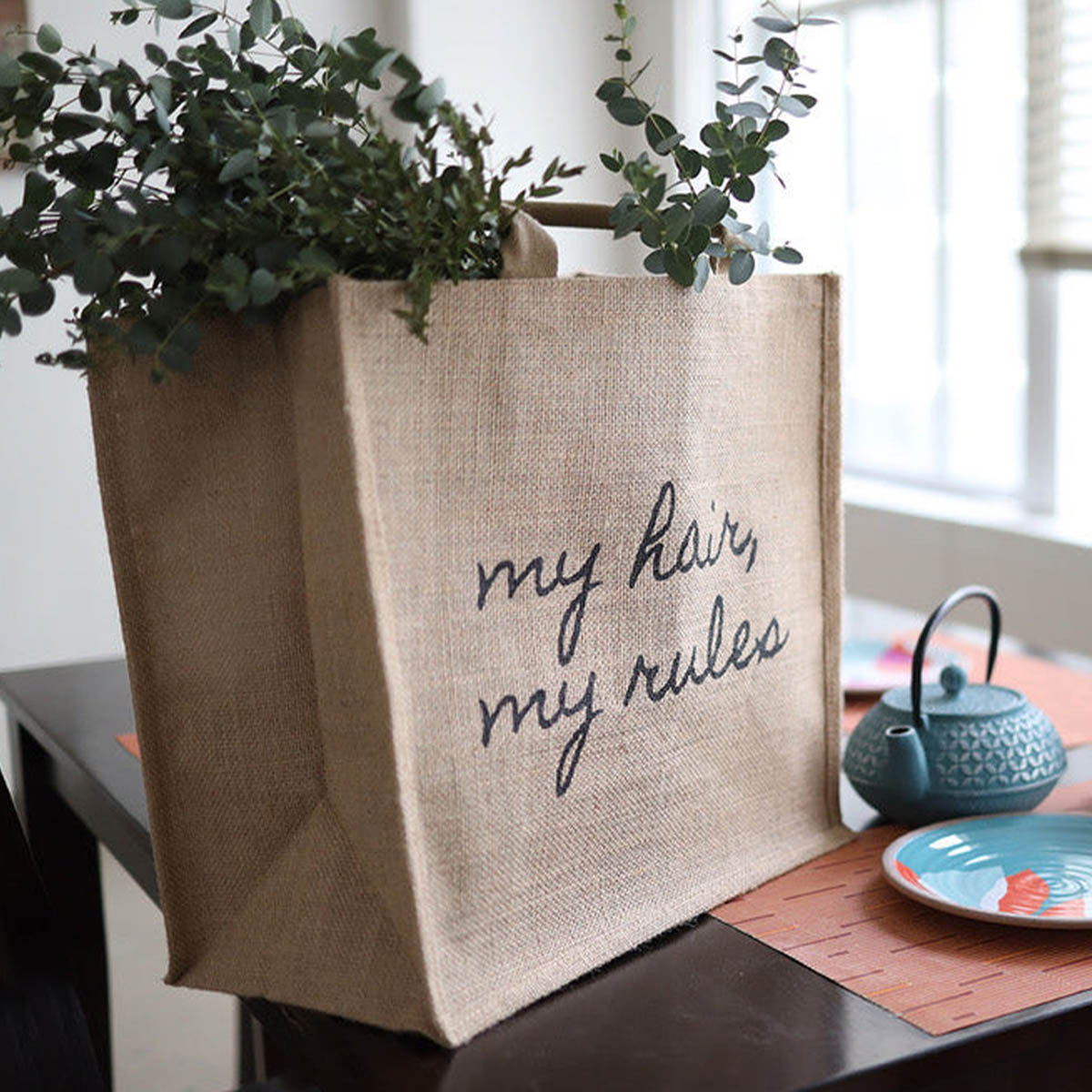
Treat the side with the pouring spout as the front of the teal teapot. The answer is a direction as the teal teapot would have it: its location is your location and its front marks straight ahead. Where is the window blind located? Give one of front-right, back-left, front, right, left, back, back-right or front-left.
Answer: back-right
